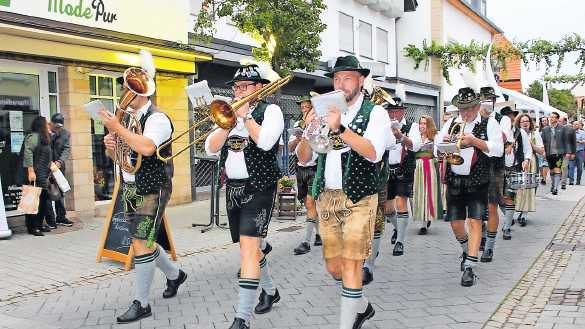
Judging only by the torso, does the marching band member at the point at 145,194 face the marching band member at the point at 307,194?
no

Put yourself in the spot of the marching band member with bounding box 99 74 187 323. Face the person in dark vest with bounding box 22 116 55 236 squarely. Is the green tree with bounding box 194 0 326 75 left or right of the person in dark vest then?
right

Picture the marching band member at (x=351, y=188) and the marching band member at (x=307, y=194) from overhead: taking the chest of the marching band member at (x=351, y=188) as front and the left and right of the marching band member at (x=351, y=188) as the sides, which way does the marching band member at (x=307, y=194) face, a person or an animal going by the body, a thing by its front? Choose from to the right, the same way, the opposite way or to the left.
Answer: the same way

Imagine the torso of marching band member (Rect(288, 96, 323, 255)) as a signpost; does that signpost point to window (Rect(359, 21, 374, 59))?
no

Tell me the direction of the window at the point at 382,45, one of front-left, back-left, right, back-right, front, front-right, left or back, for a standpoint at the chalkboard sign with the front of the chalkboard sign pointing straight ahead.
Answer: back

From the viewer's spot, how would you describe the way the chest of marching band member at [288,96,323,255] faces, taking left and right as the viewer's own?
facing the viewer and to the left of the viewer

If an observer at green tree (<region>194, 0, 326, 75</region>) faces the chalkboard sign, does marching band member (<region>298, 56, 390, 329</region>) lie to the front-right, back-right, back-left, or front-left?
front-left

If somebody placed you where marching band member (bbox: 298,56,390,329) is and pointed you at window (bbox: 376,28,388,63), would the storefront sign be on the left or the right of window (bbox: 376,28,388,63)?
left

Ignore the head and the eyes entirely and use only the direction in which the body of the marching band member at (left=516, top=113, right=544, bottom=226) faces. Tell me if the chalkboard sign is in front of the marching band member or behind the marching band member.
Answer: in front

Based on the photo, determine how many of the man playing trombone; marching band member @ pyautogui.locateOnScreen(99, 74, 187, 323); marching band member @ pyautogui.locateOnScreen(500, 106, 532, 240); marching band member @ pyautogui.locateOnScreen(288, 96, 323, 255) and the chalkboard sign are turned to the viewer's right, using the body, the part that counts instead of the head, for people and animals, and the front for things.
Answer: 0

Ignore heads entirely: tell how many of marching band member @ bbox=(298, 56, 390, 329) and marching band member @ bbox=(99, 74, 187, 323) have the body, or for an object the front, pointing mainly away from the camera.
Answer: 0

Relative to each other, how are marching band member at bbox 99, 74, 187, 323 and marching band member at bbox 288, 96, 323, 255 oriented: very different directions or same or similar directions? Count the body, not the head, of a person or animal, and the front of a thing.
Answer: same or similar directions

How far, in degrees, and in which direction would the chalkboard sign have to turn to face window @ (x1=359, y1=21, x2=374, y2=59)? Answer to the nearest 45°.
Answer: approximately 180°

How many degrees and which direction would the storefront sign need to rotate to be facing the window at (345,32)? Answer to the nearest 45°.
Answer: approximately 90° to its left
